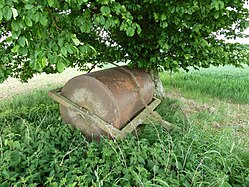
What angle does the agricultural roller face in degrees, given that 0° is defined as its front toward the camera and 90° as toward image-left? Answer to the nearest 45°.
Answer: approximately 315°
